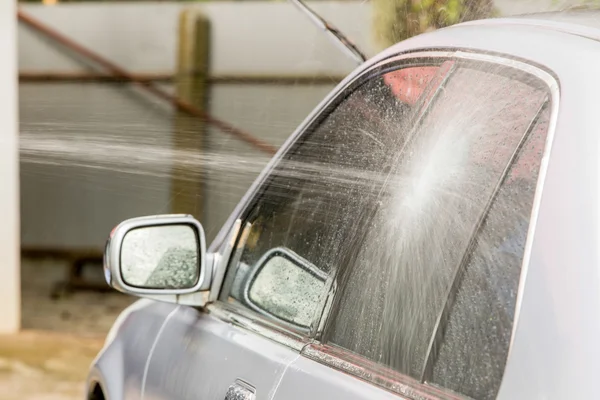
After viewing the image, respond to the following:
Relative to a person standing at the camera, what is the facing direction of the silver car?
facing away from the viewer and to the left of the viewer

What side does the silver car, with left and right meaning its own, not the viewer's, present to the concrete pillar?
front

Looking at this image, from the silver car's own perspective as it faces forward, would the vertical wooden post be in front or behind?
in front
